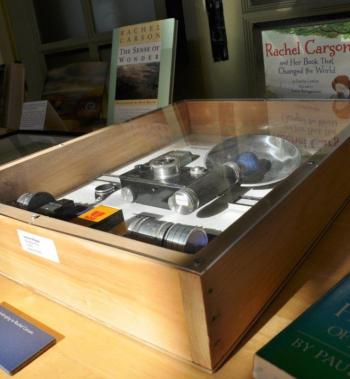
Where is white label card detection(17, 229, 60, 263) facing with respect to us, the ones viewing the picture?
facing the viewer and to the left of the viewer
